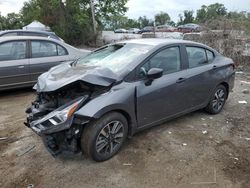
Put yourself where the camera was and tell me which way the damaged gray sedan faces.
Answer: facing the viewer and to the left of the viewer

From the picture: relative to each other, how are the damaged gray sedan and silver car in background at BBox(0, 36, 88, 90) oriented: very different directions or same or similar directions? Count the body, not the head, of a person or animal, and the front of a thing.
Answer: same or similar directions

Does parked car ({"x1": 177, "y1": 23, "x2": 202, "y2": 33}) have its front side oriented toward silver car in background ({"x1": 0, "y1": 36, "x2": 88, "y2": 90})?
no

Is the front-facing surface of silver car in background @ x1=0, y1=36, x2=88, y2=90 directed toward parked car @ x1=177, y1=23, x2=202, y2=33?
no

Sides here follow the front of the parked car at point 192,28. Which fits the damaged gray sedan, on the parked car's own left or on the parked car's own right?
on the parked car's own left

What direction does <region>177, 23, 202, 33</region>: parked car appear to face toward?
to the viewer's left

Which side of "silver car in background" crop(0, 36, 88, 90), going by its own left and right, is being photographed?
left

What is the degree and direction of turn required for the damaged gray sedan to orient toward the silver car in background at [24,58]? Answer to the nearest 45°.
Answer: approximately 90° to its right

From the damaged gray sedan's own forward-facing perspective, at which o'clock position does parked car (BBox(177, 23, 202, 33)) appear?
The parked car is roughly at 5 o'clock from the damaged gray sedan.
